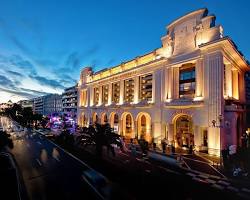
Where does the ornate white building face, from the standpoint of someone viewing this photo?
facing the viewer and to the left of the viewer

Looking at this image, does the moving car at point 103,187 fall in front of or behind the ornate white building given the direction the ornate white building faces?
in front
